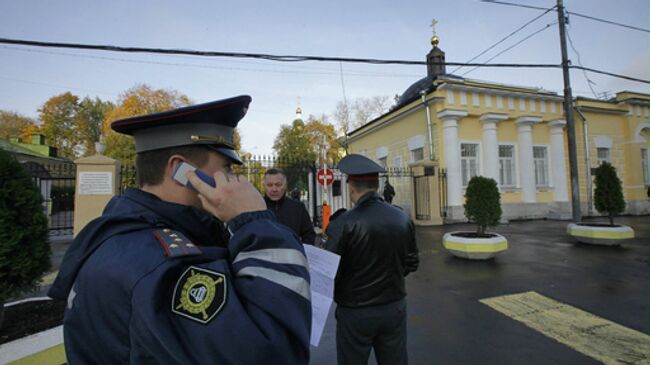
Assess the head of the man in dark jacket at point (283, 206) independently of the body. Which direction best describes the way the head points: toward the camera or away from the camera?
toward the camera

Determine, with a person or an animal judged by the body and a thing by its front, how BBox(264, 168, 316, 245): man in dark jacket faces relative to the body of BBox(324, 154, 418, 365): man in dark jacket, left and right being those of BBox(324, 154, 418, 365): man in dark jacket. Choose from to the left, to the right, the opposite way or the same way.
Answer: the opposite way

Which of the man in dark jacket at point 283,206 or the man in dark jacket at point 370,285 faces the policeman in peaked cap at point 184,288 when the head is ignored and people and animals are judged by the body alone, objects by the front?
the man in dark jacket at point 283,206

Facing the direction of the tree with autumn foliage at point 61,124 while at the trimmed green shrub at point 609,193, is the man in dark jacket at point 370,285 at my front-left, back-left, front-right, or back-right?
front-left

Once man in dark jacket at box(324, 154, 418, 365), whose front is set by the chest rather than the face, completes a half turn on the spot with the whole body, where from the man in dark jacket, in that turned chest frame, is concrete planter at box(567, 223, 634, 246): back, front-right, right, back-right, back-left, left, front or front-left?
back-left

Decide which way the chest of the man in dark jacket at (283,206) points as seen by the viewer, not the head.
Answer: toward the camera

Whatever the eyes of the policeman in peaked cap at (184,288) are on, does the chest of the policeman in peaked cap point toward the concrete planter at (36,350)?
no

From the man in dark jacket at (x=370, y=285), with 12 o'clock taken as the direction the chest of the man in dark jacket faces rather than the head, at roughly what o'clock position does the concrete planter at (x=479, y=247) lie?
The concrete planter is roughly at 1 o'clock from the man in dark jacket.

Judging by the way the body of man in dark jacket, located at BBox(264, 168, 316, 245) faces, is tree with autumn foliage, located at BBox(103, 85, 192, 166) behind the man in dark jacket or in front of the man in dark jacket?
behind

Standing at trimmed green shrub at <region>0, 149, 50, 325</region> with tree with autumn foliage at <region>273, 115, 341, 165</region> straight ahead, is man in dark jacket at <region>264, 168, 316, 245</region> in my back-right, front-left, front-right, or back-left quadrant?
front-right

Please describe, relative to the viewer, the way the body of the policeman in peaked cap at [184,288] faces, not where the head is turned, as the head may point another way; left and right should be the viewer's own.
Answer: facing to the right of the viewer

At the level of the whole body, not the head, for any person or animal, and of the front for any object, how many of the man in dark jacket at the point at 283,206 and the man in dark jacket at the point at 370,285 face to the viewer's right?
0

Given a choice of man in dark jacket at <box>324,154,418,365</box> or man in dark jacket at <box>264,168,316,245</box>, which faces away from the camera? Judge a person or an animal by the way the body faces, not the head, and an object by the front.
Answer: man in dark jacket at <box>324,154,418,365</box>

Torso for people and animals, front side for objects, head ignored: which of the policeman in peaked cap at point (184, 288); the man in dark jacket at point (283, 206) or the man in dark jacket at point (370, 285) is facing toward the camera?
the man in dark jacket at point (283, 206)

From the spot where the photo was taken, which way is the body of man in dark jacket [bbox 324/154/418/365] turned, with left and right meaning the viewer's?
facing away from the viewer

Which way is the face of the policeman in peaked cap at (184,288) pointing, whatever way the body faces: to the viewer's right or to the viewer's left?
to the viewer's right
